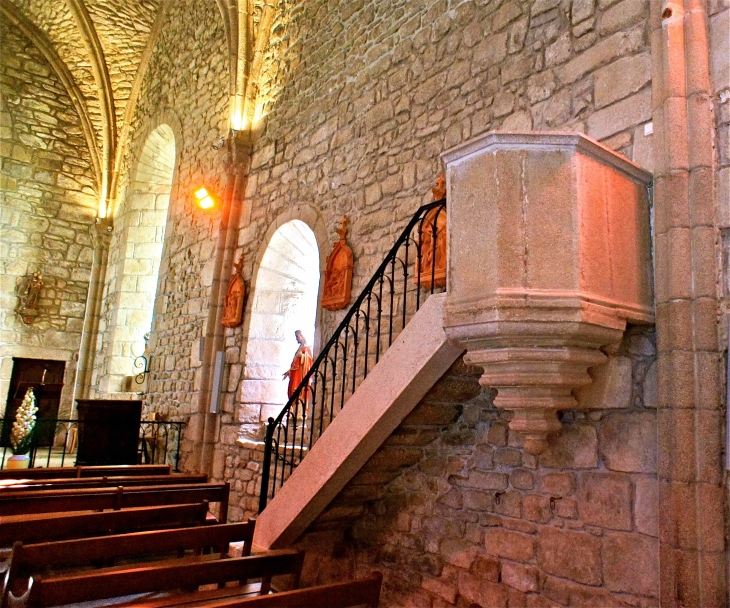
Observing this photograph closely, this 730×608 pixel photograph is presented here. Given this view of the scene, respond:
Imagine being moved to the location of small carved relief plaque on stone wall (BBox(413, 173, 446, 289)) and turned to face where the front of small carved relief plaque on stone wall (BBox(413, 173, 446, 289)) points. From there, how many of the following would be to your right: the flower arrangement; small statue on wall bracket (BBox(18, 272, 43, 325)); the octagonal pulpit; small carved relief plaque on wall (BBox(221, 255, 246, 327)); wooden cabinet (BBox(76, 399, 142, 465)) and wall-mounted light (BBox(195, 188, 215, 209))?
5

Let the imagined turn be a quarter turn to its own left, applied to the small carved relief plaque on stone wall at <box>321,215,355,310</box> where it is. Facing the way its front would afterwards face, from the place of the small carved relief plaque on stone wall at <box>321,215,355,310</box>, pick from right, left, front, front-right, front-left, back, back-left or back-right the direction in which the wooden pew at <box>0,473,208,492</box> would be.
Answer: back-right

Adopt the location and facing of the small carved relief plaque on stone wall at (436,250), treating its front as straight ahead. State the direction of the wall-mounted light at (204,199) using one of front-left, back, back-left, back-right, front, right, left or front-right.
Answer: right

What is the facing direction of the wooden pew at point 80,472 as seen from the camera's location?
facing away from the viewer

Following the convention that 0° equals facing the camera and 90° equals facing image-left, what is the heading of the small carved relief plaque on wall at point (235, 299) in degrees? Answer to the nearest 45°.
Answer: approximately 45°

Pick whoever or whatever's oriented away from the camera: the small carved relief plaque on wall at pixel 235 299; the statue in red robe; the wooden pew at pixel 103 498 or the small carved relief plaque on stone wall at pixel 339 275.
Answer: the wooden pew

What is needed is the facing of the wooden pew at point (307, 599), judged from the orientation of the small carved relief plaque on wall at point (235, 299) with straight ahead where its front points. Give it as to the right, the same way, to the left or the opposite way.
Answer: to the right

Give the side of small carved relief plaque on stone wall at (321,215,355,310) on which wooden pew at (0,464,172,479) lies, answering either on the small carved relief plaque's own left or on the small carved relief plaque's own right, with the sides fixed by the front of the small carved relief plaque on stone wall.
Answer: on the small carved relief plaque's own right

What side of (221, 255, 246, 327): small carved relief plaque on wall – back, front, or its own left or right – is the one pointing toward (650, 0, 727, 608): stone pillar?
left

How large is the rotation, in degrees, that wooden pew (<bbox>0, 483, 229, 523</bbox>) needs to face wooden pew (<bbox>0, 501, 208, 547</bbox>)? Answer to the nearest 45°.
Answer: approximately 180°

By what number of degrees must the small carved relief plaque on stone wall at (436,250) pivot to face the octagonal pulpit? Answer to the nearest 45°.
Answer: approximately 45° to its left

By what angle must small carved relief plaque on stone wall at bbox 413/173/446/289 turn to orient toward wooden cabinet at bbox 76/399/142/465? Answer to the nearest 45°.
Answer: approximately 90° to its right

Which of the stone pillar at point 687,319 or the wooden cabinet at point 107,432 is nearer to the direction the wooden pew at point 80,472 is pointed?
the wooden cabinet

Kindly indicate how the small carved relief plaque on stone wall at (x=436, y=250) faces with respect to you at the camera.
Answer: facing the viewer and to the left of the viewer

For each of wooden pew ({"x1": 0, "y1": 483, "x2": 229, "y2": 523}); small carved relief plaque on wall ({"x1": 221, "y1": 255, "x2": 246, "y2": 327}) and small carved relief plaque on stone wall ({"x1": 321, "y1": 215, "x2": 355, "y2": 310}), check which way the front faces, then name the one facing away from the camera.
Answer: the wooden pew
